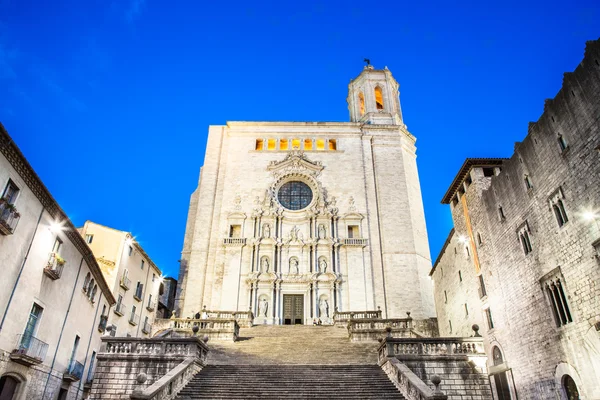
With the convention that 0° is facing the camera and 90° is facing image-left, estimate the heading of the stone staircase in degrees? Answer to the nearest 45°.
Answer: approximately 0°
